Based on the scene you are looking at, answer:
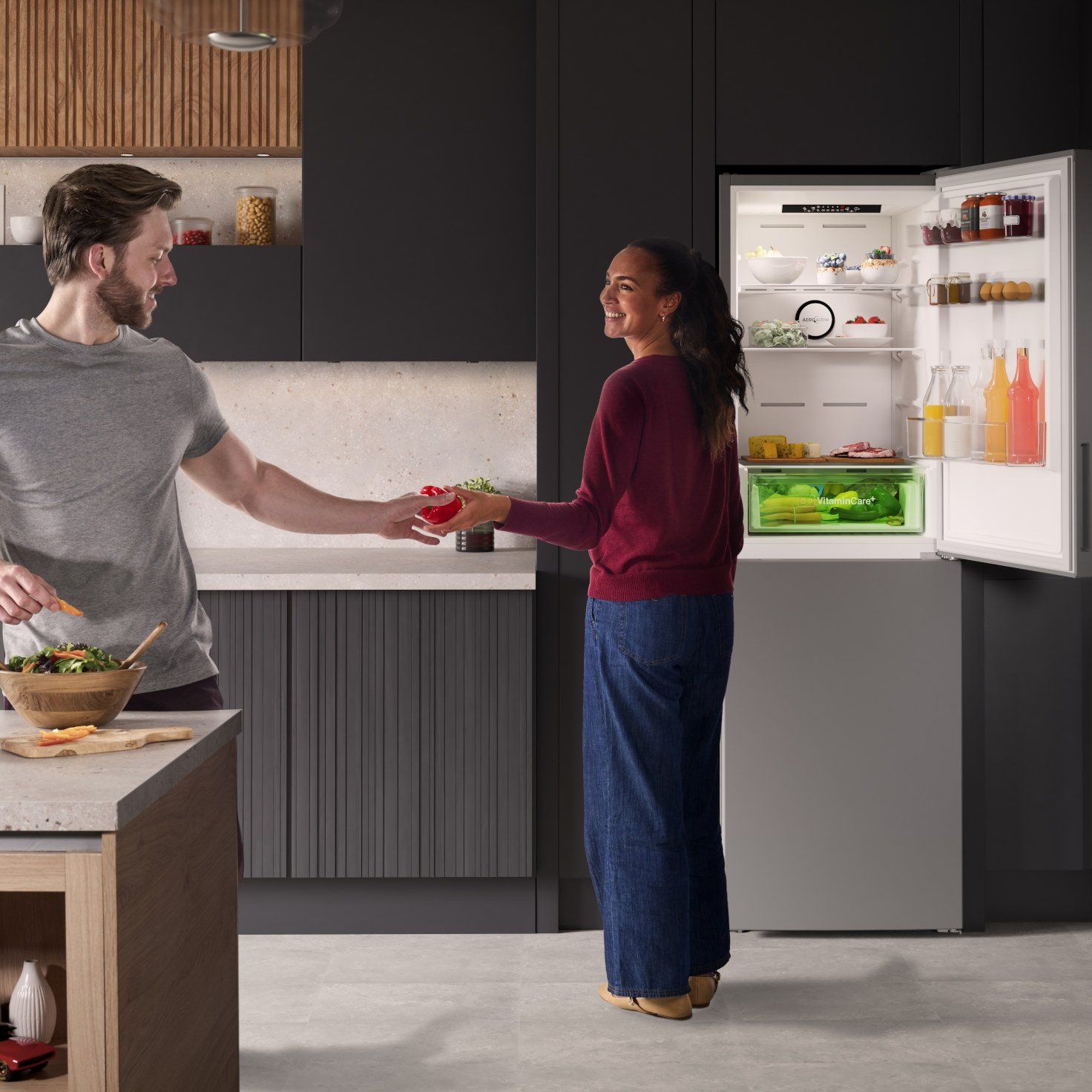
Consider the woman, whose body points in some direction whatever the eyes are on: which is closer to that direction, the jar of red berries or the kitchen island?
the jar of red berries

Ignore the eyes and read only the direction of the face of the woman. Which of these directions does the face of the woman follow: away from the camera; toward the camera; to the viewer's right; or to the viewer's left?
to the viewer's left

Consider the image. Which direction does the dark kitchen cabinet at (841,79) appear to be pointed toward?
toward the camera

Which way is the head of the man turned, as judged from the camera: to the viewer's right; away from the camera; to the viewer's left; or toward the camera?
to the viewer's right

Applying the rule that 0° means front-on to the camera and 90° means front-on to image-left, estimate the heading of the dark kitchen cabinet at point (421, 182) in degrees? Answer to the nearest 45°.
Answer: approximately 0°

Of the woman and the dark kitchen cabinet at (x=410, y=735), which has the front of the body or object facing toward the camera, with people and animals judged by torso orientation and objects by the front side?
the dark kitchen cabinet

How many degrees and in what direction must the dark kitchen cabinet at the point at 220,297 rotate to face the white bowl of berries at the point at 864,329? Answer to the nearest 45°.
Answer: approximately 90° to its left

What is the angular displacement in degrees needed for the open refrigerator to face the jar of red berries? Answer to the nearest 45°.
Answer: approximately 90° to its right

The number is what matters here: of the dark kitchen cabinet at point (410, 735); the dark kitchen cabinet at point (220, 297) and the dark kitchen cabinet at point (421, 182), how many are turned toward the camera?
3

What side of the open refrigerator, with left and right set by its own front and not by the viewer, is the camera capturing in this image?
front

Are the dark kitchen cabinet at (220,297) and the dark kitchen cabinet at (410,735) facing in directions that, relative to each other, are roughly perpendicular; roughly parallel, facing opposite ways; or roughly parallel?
roughly parallel

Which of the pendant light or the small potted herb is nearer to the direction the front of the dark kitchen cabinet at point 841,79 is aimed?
the pendant light

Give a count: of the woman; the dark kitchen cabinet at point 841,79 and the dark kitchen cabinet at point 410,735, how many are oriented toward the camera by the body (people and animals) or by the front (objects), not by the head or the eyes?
2

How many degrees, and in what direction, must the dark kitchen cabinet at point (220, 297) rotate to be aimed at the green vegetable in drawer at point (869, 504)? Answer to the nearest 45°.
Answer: approximately 90° to its left
